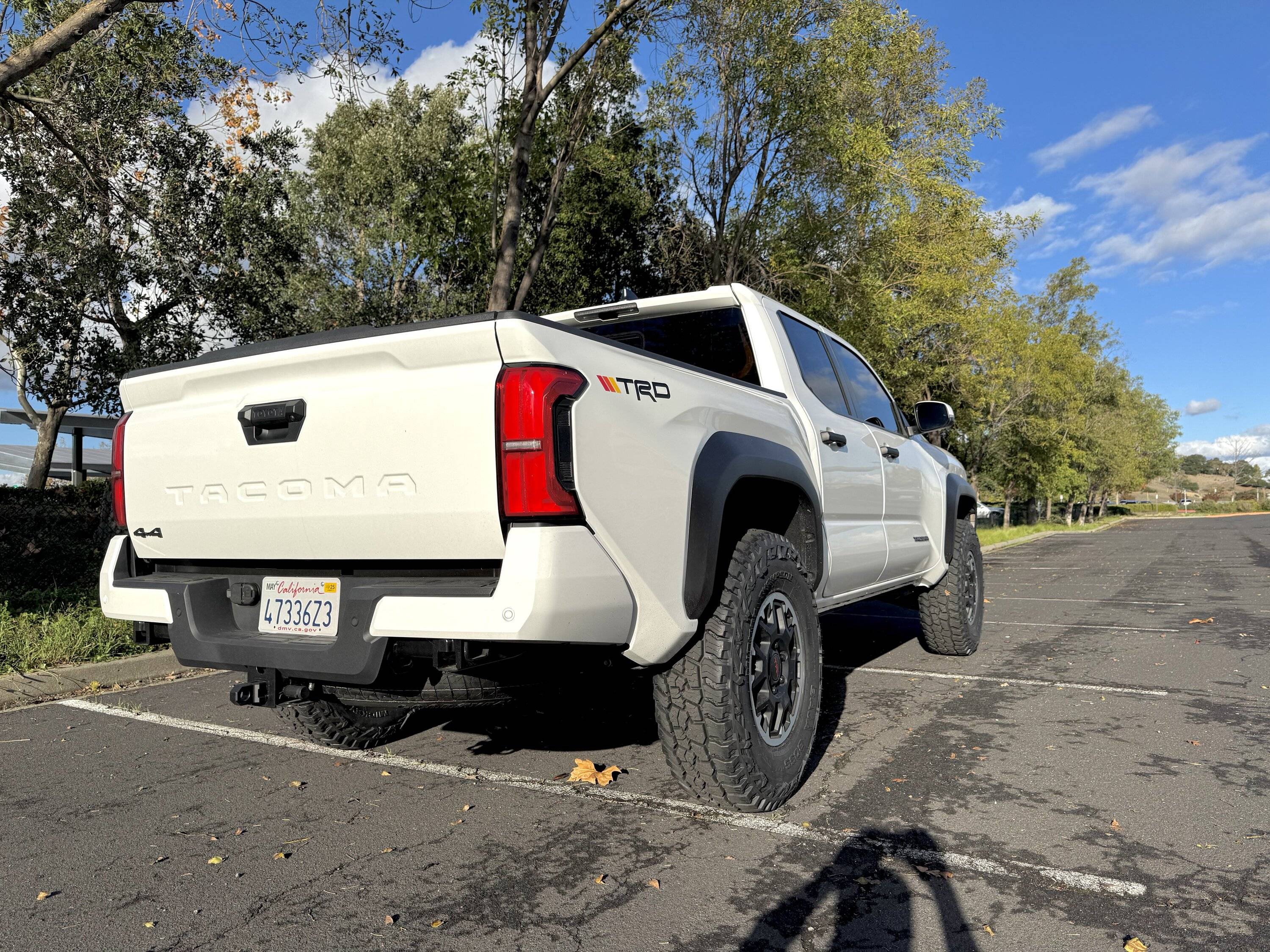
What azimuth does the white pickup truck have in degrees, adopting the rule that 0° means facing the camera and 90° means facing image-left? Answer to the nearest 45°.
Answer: approximately 225°

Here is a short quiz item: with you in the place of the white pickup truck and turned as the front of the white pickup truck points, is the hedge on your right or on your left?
on your left
